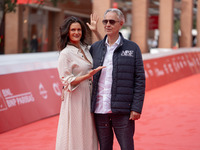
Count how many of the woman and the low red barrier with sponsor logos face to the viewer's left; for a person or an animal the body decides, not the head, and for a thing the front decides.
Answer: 0

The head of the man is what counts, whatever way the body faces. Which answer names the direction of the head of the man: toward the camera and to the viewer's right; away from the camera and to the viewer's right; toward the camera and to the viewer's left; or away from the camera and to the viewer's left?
toward the camera and to the viewer's left

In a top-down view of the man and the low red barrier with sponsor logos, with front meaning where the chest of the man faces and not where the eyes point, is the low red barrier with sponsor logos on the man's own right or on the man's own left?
on the man's own right

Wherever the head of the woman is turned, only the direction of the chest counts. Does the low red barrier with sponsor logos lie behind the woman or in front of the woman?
behind

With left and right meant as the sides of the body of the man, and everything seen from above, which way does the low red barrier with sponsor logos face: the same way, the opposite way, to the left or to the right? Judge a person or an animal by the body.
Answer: to the left

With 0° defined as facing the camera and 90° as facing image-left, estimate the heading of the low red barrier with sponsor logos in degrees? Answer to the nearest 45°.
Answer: approximately 315°

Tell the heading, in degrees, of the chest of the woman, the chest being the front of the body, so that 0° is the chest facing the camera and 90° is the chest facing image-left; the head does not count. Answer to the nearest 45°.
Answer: approximately 315°

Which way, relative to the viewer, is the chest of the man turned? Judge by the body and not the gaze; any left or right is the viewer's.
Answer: facing the viewer and to the left of the viewer
